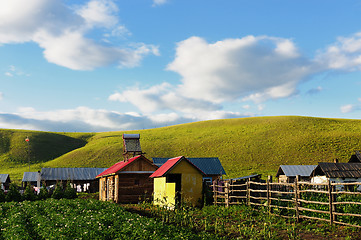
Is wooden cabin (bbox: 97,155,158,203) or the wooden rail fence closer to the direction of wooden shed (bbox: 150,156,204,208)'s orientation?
the wooden rail fence

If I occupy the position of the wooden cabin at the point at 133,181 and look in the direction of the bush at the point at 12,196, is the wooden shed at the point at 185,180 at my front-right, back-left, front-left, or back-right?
back-left

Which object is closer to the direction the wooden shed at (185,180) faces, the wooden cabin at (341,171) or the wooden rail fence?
the wooden rail fence

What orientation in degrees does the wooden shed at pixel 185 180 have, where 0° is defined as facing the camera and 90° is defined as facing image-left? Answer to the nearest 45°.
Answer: approximately 315°

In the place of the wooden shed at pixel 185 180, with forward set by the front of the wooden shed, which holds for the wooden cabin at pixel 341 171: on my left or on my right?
on my left
